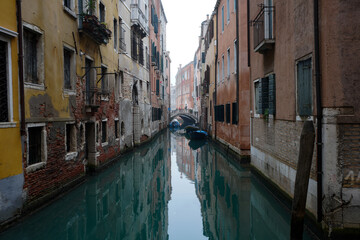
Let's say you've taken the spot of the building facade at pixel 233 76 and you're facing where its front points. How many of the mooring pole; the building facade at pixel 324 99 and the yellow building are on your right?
0

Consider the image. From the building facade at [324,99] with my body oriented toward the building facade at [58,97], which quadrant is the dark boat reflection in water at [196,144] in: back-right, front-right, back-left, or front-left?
front-right

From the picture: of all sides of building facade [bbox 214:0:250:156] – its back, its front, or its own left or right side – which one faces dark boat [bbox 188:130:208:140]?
right

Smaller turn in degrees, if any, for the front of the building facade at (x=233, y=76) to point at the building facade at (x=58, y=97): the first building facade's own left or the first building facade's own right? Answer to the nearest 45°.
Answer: approximately 45° to the first building facade's own left

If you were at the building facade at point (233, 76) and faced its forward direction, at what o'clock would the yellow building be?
The yellow building is roughly at 10 o'clock from the building facade.

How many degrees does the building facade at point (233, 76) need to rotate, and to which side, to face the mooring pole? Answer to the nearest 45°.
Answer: approximately 90° to its left

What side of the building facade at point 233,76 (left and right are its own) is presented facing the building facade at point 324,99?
left

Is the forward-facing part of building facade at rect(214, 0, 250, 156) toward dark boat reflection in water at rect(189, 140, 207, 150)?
no

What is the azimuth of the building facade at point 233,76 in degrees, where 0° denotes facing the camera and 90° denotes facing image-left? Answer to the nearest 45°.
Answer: approximately 90°

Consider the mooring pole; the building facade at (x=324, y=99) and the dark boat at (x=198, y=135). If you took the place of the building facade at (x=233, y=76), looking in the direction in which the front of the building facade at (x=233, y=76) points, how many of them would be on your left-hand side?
2
